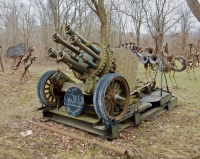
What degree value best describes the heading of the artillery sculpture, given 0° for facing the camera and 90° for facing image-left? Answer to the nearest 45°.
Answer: approximately 45°
